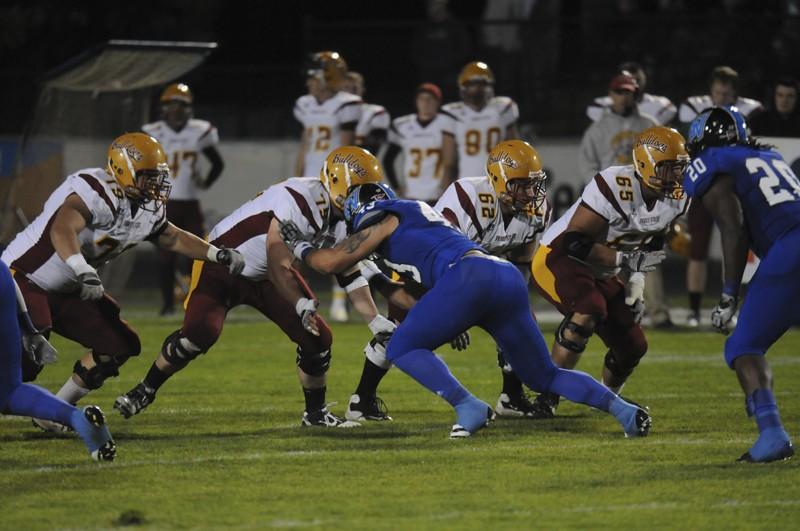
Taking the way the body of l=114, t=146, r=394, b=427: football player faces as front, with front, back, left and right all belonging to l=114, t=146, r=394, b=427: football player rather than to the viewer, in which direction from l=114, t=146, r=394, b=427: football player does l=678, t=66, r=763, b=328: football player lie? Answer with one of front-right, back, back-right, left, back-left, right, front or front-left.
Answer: front-left

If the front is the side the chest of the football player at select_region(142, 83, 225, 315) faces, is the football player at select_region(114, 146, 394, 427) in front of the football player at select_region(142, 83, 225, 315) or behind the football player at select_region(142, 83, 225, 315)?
in front

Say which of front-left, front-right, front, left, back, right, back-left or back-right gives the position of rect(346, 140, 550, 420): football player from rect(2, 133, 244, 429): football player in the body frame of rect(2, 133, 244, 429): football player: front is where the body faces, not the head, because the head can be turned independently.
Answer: front-left

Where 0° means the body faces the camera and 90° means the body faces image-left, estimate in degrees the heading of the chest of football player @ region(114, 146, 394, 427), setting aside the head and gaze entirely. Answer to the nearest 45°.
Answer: approximately 270°

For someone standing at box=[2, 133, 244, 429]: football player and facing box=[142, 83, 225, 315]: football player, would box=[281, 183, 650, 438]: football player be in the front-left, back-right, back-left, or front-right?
back-right

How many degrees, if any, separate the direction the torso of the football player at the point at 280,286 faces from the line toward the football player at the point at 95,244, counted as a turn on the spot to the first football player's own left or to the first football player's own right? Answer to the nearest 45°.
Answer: approximately 180°

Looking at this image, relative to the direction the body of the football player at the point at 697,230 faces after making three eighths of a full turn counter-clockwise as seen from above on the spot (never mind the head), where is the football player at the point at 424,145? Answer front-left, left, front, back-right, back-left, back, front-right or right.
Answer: back-left

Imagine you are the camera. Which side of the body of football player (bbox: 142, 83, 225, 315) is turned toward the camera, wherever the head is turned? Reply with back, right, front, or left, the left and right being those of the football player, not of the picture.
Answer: front

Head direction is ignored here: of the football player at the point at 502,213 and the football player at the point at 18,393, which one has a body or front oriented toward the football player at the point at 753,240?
the football player at the point at 502,213

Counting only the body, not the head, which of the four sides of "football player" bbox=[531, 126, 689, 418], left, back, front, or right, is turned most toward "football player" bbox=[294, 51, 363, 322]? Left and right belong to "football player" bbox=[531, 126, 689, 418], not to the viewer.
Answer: back

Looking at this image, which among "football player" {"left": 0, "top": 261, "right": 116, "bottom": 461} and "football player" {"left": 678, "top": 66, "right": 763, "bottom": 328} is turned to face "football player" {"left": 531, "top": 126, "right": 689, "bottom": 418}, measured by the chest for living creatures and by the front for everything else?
"football player" {"left": 678, "top": 66, "right": 763, "bottom": 328}

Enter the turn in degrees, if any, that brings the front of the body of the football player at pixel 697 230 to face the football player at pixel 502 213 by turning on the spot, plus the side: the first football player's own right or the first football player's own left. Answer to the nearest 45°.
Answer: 0° — they already face them
